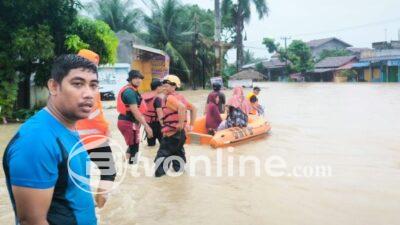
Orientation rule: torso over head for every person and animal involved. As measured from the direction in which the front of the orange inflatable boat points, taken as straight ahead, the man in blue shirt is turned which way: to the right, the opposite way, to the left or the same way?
to the right

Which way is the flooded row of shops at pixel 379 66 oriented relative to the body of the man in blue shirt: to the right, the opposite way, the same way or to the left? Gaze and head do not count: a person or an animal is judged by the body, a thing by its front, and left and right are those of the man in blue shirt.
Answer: to the right

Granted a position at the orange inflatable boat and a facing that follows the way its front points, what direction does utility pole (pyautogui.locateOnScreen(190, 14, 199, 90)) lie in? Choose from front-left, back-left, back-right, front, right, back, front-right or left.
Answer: front-left

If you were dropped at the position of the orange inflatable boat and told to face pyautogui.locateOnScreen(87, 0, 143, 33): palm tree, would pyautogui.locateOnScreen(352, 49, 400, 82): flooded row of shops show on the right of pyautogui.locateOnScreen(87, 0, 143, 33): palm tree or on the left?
right

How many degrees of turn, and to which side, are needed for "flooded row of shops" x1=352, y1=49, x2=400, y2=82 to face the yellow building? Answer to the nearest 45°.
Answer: approximately 45° to its right

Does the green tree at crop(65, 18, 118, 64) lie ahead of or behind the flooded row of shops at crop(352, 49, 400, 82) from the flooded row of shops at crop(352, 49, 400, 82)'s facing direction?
ahead

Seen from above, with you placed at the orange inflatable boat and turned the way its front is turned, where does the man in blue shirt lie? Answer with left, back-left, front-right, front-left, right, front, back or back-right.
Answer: back-right

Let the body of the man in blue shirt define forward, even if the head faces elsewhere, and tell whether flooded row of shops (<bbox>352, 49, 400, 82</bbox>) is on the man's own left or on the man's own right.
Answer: on the man's own left

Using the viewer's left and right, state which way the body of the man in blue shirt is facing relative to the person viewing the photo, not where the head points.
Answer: facing the viewer and to the right of the viewer

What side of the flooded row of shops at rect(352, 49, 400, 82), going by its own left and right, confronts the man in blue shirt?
front

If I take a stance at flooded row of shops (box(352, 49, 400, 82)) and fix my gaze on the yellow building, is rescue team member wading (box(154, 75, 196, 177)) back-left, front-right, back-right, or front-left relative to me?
front-left

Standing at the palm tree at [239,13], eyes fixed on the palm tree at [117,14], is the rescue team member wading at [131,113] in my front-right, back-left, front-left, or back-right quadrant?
front-left

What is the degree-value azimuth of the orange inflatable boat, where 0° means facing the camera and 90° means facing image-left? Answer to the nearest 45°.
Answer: approximately 225°

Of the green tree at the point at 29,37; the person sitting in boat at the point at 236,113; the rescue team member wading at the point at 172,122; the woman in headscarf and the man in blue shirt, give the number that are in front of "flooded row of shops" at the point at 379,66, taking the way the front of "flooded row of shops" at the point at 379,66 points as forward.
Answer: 5

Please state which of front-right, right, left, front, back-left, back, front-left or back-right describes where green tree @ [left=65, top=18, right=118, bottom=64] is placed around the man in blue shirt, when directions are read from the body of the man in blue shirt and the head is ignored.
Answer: back-left
